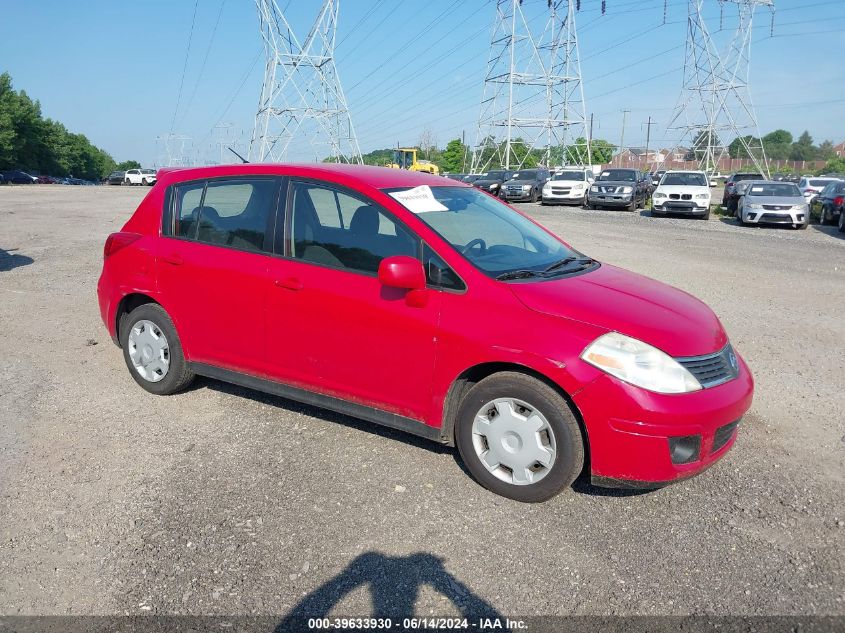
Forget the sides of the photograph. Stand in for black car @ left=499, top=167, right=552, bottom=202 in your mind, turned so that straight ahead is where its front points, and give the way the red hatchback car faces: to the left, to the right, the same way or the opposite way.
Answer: to the left

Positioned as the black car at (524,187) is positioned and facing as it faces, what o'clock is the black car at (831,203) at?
the black car at (831,203) is roughly at 9 o'clock from the black car at (524,187).

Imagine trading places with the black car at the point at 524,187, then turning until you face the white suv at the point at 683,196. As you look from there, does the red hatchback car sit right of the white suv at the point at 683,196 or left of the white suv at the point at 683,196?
right

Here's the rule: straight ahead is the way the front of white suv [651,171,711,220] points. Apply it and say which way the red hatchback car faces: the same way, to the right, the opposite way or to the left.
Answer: to the left

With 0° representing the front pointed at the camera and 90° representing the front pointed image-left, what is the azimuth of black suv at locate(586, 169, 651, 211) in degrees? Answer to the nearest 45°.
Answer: approximately 45°

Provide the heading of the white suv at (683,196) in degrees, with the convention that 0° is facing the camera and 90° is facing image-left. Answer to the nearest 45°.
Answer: approximately 0°

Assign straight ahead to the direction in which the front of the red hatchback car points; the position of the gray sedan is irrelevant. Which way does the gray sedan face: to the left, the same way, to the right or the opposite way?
to the right

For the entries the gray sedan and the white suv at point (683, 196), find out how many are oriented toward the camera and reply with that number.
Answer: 2

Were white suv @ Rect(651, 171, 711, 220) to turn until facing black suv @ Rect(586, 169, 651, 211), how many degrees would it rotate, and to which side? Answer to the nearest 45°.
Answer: approximately 135° to its right

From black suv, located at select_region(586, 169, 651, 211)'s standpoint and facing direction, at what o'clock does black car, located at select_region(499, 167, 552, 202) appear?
The black car is roughly at 3 o'clock from the black suv.

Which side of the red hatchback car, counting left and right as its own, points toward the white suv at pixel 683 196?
left

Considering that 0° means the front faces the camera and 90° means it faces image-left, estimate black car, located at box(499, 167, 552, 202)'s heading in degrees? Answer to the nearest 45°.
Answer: approximately 45°

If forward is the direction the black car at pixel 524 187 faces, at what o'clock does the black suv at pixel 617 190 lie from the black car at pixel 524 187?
The black suv is roughly at 9 o'clock from the black car.

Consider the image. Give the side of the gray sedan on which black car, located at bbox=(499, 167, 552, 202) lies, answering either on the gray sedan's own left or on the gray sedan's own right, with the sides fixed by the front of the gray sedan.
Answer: on the gray sedan's own right
